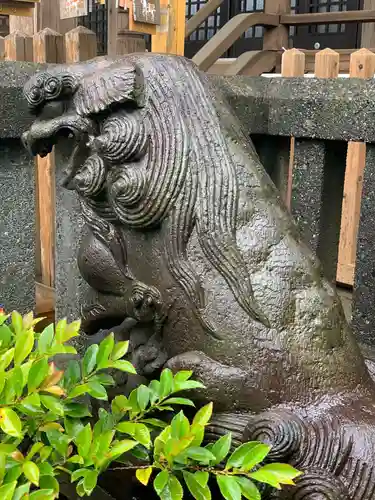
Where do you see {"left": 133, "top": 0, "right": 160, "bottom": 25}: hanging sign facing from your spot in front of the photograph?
facing the viewer

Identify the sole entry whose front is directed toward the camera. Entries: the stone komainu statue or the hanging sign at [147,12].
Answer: the hanging sign

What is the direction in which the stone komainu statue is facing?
to the viewer's left

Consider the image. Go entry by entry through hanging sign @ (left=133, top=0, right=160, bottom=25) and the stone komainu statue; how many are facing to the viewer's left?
1

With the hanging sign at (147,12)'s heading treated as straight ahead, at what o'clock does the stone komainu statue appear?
The stone komainu statue is roughly at 12 o'clock from the hanging sign.

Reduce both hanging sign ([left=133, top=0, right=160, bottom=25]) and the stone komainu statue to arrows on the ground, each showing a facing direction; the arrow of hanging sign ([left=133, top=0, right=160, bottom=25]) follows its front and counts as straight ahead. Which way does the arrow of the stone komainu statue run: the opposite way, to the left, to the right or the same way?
to the right

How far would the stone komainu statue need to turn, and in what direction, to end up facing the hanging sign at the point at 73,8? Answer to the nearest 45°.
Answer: approximately 90° to its right

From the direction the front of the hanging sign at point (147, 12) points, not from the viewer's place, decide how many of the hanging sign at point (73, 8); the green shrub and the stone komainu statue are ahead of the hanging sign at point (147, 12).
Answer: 2

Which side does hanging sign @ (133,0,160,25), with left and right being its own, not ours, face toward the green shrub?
front
